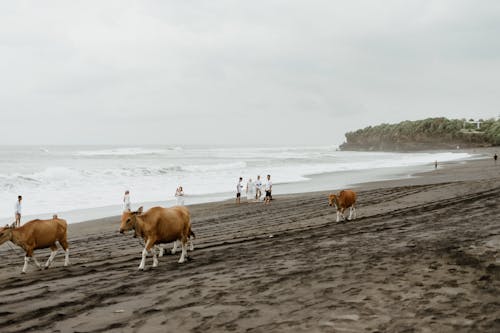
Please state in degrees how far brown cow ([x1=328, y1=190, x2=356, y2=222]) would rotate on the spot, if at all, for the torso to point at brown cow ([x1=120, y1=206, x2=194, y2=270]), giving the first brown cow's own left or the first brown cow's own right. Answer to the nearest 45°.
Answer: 0° — it already faces it

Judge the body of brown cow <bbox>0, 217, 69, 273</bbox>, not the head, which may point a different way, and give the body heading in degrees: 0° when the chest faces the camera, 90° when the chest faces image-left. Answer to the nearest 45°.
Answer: approximately 90°

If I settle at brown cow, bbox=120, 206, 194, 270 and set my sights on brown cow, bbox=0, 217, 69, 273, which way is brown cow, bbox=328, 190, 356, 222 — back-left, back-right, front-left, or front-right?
back-right

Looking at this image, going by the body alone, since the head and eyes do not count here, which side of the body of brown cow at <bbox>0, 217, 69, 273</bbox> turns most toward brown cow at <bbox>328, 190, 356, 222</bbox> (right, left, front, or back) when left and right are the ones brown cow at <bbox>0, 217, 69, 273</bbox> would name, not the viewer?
back

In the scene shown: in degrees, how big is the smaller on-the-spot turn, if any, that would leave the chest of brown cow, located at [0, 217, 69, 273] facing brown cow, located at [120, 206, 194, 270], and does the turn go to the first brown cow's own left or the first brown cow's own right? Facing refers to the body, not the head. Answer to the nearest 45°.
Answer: approximately 135° to the first brown cow's own left
